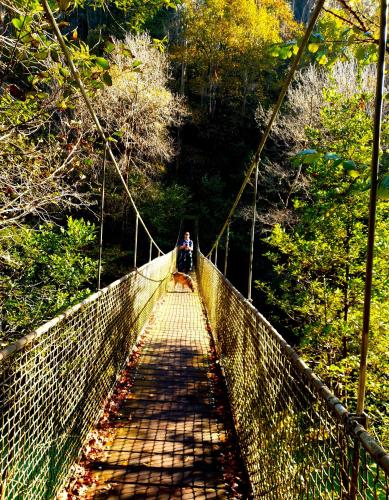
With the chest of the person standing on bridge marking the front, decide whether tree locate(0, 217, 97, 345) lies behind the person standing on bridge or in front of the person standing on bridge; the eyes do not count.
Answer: in front

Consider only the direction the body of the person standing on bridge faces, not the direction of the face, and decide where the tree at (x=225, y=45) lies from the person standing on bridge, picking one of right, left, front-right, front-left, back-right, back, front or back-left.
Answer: back

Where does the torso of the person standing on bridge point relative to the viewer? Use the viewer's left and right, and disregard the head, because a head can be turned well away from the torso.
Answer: facing the viewer

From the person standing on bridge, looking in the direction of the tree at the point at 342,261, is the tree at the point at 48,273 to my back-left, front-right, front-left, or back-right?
front-right

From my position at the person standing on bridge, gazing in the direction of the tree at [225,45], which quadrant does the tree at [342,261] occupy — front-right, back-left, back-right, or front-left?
back-right

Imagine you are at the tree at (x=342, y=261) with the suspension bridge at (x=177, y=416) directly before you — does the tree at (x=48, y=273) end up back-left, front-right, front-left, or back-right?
front-right

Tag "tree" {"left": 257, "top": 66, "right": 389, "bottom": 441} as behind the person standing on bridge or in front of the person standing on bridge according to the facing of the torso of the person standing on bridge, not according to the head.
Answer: in front
